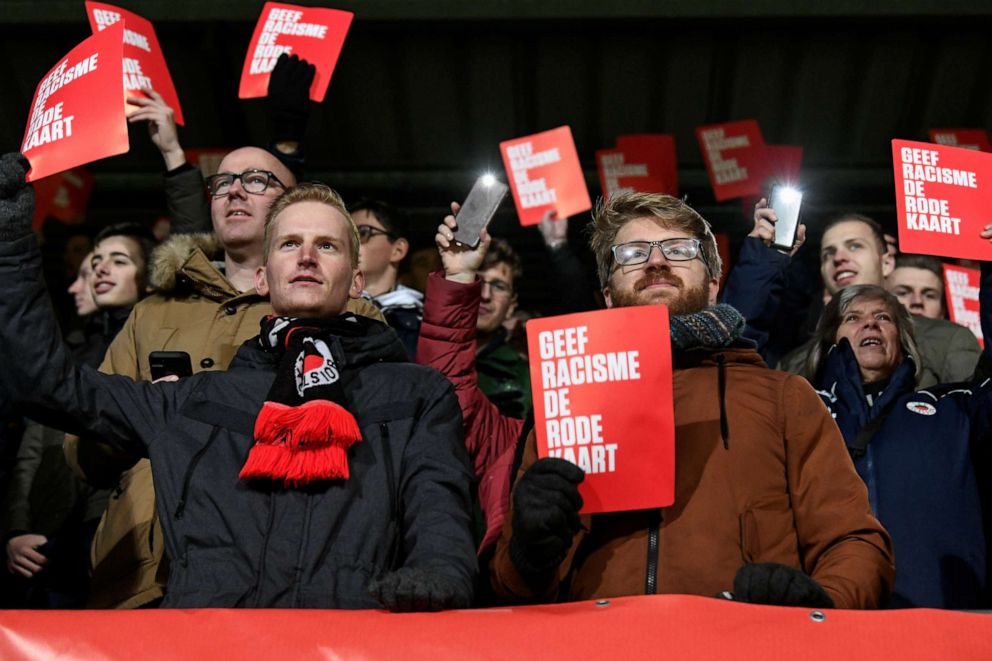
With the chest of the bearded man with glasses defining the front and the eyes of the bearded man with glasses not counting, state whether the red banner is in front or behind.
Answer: in front

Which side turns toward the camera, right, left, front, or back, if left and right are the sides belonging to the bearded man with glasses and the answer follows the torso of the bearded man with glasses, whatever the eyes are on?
front

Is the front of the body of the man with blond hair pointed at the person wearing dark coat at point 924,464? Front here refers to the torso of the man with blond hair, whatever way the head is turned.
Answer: no

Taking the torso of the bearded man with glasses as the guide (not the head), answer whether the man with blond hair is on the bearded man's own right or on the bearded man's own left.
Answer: on the bearded man's own right

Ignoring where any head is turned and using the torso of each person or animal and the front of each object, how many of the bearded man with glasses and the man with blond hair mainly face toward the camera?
2

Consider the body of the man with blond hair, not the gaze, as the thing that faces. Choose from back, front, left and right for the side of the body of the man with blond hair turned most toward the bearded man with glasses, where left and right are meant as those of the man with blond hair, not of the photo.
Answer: left

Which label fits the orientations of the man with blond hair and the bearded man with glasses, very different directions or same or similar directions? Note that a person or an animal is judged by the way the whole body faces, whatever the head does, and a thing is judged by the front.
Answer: same or similar directions

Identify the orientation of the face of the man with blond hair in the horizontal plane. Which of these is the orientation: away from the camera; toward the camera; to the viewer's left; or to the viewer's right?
toward the camera

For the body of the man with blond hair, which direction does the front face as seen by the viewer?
toward the camera

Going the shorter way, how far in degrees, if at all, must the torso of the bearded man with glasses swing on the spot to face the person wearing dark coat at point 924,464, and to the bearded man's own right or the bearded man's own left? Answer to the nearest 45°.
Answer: approximately 135° to the bearded man's own left

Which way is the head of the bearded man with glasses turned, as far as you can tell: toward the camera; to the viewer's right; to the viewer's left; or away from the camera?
toward the camera
